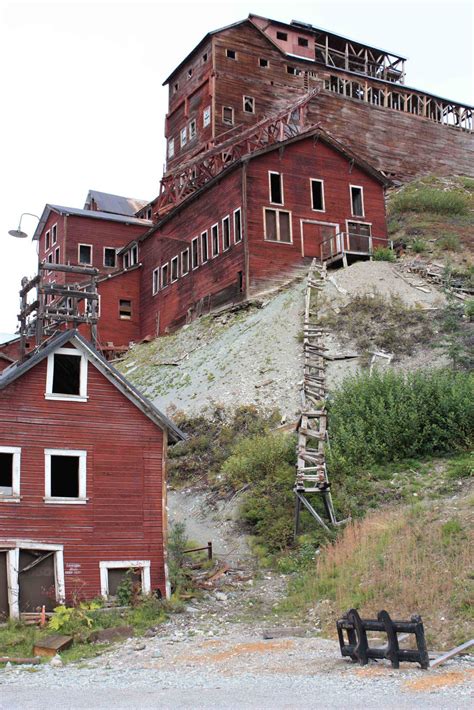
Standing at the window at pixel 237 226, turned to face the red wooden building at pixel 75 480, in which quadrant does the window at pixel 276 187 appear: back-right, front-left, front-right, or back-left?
back-left

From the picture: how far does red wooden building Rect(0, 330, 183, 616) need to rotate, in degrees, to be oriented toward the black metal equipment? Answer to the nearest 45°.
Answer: approximately 45° to its left

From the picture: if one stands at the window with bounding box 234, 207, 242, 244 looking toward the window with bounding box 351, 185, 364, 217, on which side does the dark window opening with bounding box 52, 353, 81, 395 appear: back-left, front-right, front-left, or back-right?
back-right

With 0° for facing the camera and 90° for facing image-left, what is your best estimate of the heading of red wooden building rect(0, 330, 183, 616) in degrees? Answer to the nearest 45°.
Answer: approximately 0°

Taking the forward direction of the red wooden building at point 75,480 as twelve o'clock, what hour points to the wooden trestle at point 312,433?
The wooden trestle is roughly at 8 o'clock from the red wooden building.

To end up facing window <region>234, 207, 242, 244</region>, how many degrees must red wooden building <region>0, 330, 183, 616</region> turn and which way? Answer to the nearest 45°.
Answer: approximately 135° to its left

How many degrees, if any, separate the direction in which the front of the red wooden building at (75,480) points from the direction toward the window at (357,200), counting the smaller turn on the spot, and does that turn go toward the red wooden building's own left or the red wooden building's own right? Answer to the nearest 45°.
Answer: approximately 135° to the red wooden building's own left

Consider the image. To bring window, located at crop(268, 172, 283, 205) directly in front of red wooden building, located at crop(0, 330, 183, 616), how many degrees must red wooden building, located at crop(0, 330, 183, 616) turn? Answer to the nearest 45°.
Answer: approximately 135° to its left

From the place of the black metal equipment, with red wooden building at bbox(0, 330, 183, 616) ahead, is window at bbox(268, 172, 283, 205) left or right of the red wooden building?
right

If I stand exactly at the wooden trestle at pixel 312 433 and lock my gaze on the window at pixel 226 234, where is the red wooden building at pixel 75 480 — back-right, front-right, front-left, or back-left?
back-left

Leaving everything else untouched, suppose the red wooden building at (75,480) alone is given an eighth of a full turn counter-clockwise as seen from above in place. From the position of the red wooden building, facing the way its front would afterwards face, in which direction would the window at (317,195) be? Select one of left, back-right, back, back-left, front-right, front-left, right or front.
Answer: left

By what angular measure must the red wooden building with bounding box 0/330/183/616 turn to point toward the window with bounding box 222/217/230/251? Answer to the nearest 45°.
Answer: approximately 180°
